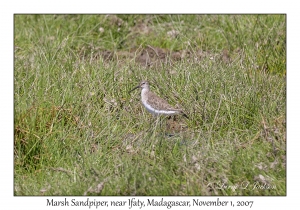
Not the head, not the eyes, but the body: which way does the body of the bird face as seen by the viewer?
to the viewer's left
